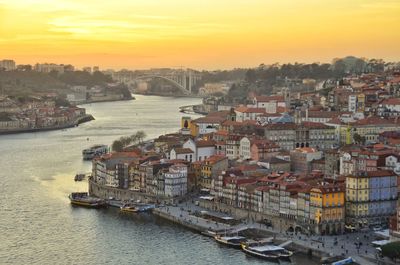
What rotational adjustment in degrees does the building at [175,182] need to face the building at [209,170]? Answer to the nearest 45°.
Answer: approximately 135° to its left

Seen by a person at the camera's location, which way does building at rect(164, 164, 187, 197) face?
facing the viewer

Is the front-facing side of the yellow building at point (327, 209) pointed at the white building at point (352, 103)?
no

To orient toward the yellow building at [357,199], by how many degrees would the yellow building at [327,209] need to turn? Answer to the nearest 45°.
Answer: approximately 135° to its left

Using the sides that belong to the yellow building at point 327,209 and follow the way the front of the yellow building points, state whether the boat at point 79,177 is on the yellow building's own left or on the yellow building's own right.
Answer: on the yellow building's own right

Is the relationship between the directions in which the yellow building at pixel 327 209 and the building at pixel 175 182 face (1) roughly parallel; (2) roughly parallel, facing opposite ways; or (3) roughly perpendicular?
roughly parallel

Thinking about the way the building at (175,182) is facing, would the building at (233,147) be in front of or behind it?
behind

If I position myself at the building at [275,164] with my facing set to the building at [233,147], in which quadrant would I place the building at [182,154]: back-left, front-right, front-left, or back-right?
front-left

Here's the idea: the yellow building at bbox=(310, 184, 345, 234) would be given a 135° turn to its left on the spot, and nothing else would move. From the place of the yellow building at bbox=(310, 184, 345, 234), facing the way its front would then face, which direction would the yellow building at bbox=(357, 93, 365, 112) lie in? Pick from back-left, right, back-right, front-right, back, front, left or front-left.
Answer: front-left

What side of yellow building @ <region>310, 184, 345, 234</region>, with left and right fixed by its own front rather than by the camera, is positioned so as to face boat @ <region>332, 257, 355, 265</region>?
front

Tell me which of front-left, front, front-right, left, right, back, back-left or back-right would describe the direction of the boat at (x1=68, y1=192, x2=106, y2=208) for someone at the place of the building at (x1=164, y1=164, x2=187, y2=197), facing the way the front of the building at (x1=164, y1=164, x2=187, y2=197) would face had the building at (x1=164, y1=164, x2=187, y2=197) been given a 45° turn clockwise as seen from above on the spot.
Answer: front-right
